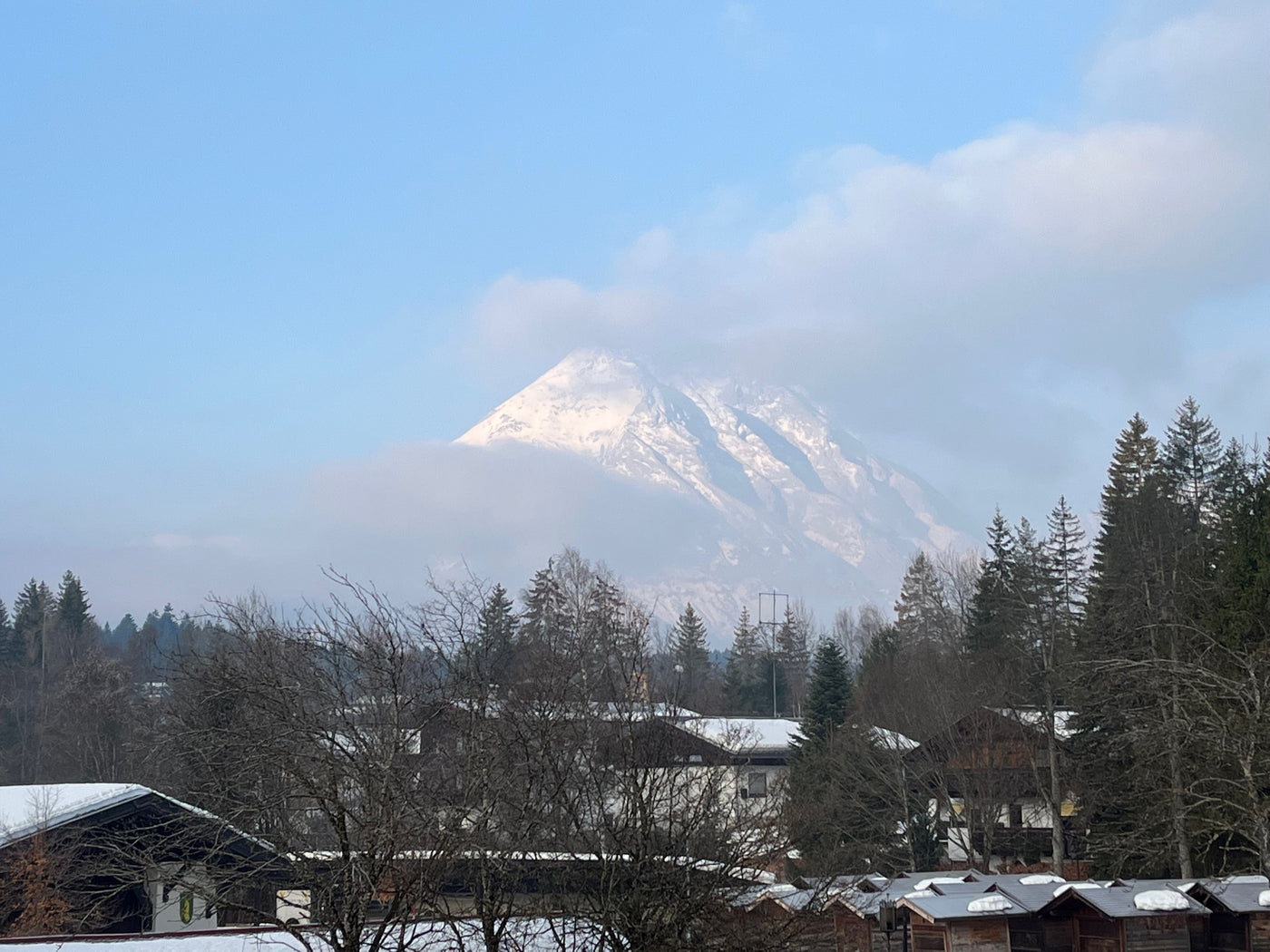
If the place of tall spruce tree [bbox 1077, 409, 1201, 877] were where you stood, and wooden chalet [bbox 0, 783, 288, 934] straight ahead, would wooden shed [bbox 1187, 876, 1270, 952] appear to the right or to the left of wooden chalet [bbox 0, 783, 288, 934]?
left

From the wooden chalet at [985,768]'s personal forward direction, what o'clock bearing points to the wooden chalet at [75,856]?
the wooden chalet at [75,856] is roughly at 1 o'clock from the wooden chalet at [985,768].

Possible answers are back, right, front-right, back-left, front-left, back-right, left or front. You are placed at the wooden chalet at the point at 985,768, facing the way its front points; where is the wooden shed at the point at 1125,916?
front

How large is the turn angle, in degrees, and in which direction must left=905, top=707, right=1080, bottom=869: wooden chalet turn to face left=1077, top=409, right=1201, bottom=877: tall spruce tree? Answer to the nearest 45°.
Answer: approximately 45° to its left

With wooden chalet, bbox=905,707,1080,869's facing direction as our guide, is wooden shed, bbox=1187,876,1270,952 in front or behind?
in front

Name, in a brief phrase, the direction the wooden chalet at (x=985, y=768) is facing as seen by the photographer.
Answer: facing the viewer

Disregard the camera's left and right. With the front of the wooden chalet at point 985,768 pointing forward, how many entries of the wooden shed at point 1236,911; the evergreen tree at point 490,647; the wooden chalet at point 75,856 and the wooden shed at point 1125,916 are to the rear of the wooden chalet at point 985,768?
0
